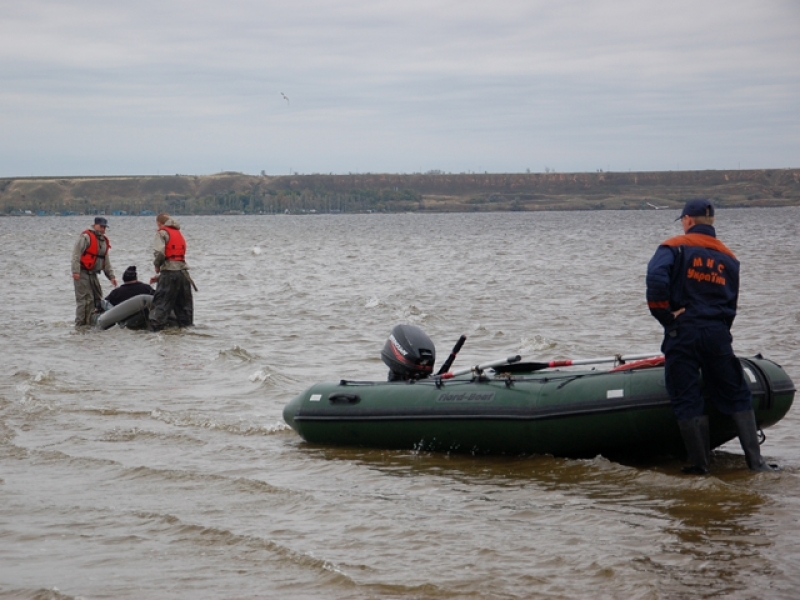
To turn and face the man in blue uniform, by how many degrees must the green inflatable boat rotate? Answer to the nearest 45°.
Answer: approximately 45° to its right

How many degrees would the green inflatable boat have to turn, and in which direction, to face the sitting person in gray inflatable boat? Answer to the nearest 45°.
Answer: approximately 135° to its left

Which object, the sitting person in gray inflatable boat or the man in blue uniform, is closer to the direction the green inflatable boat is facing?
the man in blue uniform

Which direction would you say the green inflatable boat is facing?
to the viewer's right
